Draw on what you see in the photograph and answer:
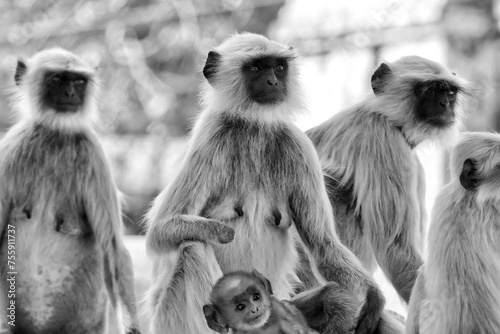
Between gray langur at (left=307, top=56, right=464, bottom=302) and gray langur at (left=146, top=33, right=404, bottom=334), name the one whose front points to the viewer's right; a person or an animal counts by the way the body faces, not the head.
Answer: gray langur at (left=307, top=56, right=464, bottom=302)

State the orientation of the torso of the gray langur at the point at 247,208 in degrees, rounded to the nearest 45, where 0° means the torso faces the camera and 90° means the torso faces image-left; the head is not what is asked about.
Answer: approximately 0°

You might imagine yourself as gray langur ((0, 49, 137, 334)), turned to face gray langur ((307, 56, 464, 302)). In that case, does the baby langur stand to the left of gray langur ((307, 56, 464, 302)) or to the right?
right

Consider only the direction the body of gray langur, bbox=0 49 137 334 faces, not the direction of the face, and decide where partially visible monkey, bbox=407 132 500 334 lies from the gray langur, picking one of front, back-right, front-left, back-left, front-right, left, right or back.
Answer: front-left

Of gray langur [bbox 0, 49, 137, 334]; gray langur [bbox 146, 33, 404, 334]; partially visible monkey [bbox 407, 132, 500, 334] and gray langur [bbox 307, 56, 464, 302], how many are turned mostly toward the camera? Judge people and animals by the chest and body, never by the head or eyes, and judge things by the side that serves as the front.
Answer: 2

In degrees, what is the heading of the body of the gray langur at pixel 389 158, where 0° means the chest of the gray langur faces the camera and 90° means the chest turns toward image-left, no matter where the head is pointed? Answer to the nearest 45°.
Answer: approximately 270°

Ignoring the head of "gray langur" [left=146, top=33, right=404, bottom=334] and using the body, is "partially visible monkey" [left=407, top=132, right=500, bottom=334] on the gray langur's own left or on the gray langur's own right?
on the gray langur's own left

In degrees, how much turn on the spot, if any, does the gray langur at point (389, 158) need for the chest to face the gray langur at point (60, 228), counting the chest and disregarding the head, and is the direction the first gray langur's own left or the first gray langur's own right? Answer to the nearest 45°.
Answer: approximately 180°

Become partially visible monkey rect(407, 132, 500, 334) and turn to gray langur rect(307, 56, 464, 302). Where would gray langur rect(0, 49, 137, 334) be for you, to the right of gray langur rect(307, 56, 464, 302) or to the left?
left

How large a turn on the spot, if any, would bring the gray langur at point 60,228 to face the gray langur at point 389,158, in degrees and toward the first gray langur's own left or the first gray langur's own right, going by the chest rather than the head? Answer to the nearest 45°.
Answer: approximately 90° to the first gray langur's own left
